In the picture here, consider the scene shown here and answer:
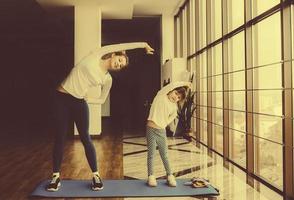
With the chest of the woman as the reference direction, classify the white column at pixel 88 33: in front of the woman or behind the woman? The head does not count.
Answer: behind

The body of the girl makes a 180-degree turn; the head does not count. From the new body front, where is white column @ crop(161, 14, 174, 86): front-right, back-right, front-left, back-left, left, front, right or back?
front

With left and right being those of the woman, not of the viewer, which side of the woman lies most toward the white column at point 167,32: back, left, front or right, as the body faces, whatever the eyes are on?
back

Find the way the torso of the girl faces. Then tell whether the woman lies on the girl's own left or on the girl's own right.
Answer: on the girl's own right

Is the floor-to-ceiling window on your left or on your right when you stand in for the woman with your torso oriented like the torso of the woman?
on your left

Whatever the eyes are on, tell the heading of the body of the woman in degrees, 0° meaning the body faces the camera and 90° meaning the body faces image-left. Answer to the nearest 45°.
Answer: approximately 0°

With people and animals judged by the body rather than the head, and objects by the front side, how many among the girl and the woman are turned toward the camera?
2
